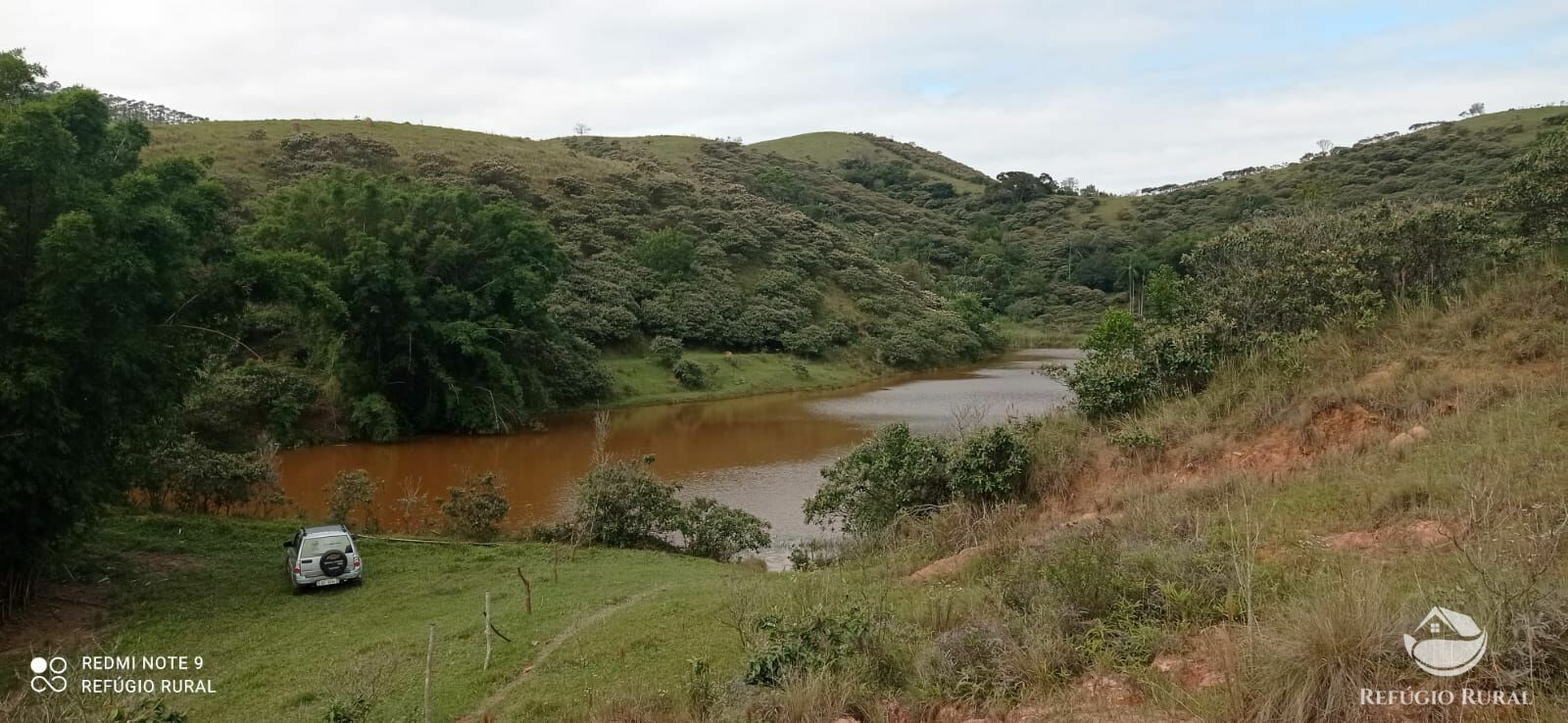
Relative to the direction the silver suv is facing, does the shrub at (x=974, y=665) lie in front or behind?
behind

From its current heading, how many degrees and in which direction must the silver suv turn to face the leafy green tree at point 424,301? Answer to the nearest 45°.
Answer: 0° — it already faces it

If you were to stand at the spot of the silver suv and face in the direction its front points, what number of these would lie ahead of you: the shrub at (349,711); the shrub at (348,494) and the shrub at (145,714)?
1

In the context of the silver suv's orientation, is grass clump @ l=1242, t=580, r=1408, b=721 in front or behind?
behind

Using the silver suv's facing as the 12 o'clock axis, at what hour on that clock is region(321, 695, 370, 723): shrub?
The shrub is roughly at 6 o'clock from the silver suv.

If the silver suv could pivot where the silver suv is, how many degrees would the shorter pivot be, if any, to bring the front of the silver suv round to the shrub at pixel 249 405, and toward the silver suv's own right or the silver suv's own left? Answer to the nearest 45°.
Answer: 0° — it already faces it

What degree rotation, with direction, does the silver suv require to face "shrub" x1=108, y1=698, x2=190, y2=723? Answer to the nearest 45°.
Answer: approximately 180°

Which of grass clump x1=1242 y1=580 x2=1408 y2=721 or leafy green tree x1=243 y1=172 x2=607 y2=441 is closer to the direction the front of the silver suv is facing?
the leafy green tree

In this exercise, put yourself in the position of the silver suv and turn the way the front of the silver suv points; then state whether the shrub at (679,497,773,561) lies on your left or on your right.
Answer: on your right

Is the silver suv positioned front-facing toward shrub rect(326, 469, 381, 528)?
yes

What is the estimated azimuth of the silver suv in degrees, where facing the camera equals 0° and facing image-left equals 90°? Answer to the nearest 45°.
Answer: approximately 180°

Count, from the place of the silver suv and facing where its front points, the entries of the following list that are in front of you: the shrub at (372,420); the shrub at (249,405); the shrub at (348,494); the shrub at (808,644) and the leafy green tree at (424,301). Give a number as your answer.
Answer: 4
